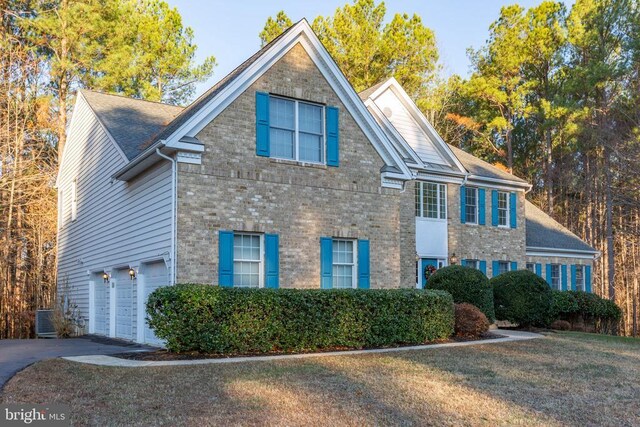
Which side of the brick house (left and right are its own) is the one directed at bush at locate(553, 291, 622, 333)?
left

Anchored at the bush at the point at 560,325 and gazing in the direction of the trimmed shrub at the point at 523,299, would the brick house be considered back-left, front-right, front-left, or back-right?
front-right

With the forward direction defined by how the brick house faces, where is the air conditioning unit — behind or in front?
behind

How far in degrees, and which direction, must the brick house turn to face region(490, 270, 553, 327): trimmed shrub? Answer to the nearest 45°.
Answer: approximately 90° to its left

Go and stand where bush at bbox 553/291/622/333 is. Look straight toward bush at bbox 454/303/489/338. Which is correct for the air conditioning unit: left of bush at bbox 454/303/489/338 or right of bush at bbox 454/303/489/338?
right

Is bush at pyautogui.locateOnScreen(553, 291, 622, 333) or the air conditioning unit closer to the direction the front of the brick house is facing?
the bush

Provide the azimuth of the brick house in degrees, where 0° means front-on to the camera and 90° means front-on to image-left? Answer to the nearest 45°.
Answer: approximately 315°

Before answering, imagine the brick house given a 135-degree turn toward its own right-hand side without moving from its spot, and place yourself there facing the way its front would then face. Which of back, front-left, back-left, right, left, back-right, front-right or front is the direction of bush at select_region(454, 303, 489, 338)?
back

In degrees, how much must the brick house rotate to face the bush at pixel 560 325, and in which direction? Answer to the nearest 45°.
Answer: approximately 90° to its left

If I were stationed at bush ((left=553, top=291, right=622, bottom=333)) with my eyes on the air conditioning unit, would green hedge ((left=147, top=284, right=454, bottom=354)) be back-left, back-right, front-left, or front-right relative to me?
front-left
